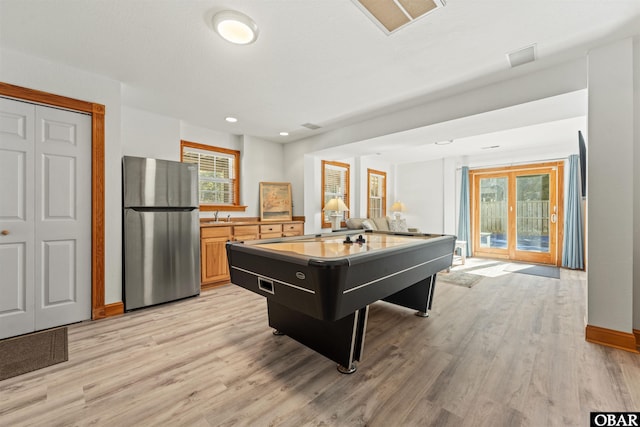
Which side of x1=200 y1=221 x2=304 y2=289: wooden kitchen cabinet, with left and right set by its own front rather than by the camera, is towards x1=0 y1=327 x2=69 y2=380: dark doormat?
right

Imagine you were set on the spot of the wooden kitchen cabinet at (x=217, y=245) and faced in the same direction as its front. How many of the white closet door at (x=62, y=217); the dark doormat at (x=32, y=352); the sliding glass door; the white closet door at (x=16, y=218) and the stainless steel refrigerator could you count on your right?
4

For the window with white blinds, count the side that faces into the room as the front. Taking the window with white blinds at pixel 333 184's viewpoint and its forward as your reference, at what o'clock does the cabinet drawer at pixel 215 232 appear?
The cabinet drawer is roughly at 3 o'clock from the window with white blinds.

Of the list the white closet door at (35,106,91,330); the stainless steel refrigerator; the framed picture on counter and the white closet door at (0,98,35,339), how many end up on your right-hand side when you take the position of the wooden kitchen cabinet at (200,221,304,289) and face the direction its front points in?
3

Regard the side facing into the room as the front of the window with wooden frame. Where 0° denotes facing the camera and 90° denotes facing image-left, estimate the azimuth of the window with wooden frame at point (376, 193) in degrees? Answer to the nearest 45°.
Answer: approximately 315°

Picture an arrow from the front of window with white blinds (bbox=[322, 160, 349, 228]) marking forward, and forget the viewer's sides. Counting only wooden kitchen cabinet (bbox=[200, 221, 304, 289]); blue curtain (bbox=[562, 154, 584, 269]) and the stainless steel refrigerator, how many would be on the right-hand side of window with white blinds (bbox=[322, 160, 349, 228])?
2

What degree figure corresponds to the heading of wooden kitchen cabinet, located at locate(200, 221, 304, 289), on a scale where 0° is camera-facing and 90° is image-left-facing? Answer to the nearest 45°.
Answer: approximately 315°

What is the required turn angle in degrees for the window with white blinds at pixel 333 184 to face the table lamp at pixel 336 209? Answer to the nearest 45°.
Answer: approximately 45° to its right

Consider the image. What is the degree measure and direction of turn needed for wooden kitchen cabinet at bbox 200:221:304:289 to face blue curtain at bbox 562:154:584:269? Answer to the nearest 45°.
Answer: approximately 45° to its left

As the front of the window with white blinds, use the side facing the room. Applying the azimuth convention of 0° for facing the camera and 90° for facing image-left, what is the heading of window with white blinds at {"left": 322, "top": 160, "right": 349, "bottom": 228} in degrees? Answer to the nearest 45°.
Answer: approximately 315°
